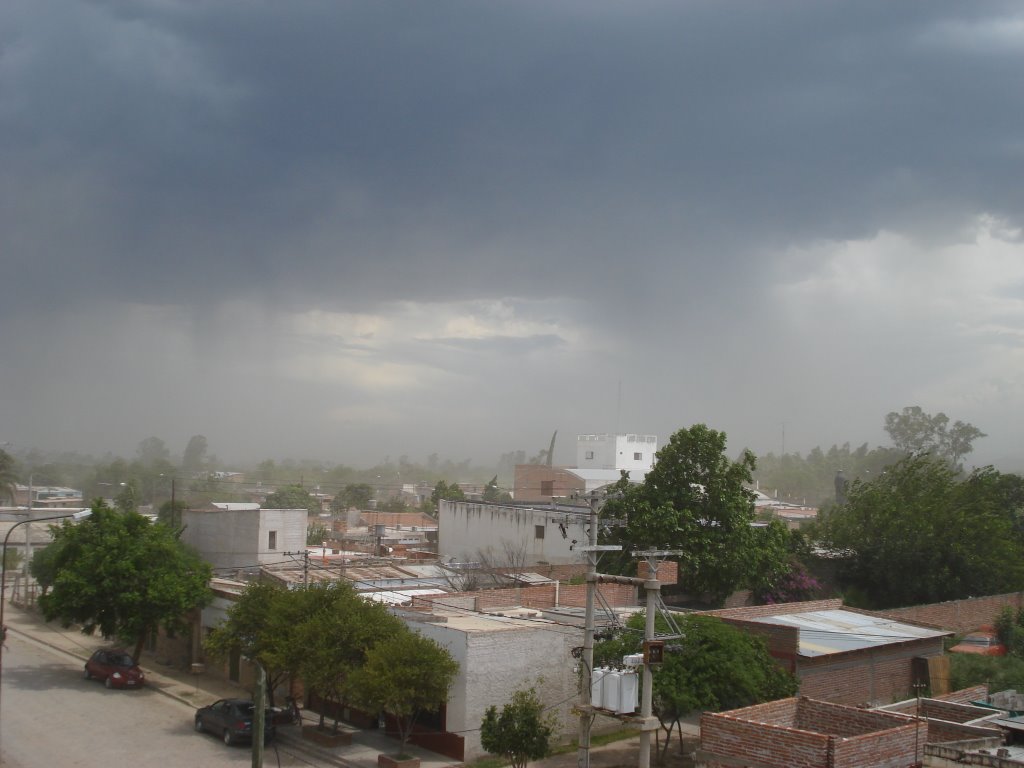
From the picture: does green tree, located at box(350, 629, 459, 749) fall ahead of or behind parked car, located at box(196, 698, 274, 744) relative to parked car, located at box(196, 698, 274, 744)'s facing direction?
behind

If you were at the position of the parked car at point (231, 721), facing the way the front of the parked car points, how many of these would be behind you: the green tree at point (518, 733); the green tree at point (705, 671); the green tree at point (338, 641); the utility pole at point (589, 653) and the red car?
4

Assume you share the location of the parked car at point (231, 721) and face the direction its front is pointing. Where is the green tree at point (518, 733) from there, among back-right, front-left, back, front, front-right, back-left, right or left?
back

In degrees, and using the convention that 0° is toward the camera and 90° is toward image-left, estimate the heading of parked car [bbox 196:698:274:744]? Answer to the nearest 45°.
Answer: approximately 135°

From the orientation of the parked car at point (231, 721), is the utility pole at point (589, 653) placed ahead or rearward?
rearward

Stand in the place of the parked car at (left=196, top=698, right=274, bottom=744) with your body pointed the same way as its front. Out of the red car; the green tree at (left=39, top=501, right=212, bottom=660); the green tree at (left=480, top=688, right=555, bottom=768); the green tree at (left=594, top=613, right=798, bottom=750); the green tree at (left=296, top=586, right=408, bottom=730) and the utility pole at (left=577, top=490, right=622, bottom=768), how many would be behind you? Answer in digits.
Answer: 4

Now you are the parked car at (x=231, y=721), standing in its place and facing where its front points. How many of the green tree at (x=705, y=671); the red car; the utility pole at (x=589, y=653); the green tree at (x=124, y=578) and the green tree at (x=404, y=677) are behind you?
3

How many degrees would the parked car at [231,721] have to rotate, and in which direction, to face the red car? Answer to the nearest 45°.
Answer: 0° — it already faces it

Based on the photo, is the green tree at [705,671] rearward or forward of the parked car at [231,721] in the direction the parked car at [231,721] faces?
rearward

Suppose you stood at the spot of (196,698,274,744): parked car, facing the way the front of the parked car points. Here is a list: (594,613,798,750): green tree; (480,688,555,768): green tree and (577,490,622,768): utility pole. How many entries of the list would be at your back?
3
